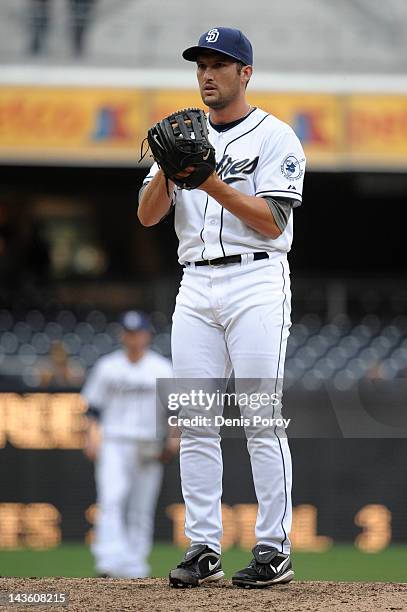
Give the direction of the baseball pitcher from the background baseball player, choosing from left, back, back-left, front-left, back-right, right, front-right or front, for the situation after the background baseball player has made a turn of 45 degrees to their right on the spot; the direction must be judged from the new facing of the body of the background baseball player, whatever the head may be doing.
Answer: front-left

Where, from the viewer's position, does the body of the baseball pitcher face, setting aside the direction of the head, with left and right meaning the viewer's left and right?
facing the viewer and to the left of the viewer

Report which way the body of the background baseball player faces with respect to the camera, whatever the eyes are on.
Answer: toward the camera

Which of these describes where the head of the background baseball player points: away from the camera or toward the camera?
toward the camera
